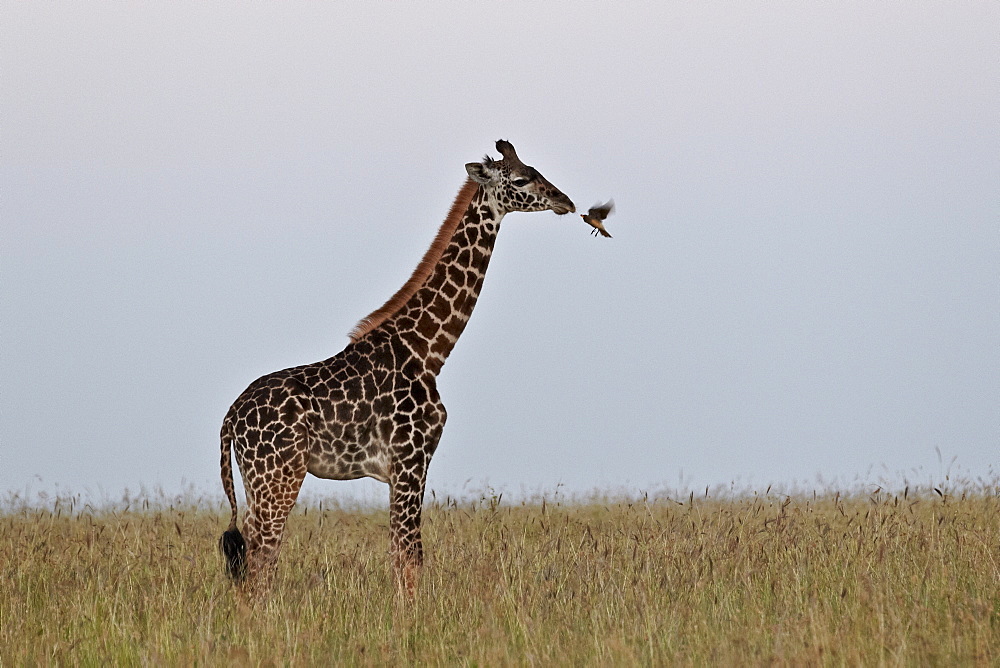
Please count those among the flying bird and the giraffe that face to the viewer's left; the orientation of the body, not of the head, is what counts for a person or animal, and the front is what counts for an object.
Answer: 1

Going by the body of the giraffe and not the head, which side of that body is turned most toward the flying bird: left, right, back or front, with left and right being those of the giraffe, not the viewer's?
front

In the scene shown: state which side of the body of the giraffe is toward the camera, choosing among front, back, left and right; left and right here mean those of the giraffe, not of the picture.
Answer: right

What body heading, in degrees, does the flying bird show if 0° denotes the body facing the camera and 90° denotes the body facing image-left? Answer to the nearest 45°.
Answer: approximately 90°

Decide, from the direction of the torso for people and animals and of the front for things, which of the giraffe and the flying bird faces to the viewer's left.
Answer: the flying bird

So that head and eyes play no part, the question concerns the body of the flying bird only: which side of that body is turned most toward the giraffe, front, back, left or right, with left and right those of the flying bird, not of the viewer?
front

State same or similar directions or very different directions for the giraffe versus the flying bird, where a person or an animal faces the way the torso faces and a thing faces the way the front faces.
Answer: very different directions
